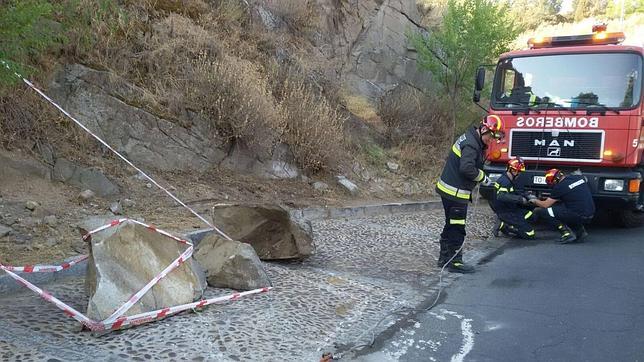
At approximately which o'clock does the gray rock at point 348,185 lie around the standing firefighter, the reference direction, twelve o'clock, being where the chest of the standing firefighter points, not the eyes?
The gray rock is roughly at 8 o'clock from the standing firefighter.

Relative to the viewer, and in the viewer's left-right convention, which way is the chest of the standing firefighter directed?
facing to the right of the viewer

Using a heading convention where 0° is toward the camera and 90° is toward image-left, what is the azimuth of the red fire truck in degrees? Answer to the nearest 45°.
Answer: approximately 0°

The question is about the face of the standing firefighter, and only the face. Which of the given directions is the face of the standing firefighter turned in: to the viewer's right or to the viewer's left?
to the viewer's right

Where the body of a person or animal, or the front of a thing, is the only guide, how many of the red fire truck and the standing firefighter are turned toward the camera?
1

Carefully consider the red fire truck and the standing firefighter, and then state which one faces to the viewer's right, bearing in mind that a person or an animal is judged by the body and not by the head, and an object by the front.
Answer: the standing firefighter

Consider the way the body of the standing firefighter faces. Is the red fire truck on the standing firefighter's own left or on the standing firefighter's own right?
on the standing firefighter's own left

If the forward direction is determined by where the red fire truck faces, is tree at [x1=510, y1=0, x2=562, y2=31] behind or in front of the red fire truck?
behind

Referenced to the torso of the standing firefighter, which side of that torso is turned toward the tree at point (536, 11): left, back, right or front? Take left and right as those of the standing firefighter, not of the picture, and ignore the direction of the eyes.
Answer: left

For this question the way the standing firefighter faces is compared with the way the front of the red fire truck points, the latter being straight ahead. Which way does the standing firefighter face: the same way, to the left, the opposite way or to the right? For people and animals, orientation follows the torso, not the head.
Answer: to the left

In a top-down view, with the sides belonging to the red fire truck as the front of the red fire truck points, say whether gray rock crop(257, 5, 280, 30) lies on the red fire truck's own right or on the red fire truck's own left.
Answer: on the red fire truck's own right
